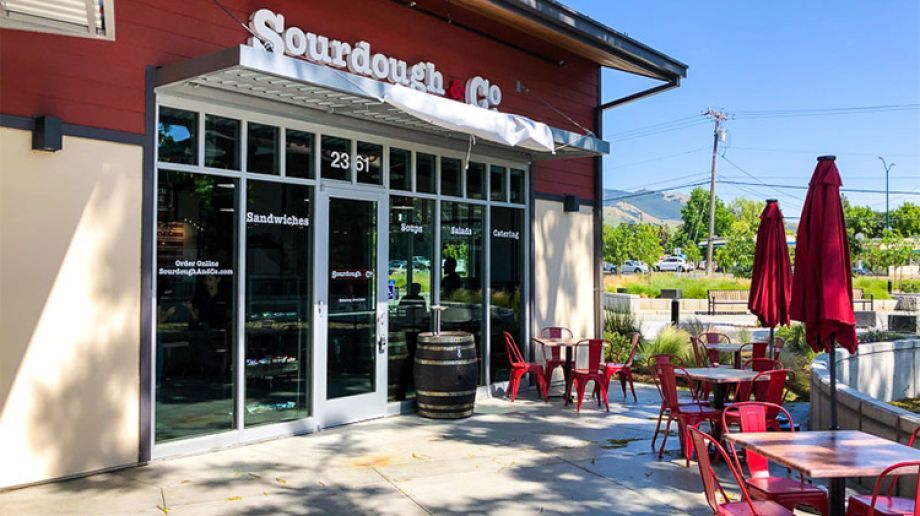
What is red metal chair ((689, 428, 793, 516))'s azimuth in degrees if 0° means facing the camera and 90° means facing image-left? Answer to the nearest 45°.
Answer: approximately 270°

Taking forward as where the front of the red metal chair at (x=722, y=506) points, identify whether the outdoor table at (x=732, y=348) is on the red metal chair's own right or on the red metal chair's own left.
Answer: on the red metal chair's own left

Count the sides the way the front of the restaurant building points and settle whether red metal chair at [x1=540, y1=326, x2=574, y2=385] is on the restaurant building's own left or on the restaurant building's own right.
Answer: on the restaurant building's own left

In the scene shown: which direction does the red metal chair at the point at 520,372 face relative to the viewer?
to the viewer's right

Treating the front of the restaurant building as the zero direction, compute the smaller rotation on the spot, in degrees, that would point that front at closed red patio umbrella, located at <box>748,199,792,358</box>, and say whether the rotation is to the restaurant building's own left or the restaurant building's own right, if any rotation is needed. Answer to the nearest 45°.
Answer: approximately 45° to the restaurant building's own left

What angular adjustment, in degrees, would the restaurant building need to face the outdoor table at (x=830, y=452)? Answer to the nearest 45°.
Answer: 0° — it already faces it

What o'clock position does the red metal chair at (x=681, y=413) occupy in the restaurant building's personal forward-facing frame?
The red metal chair is roughly at 11 o'clock from the restaurant building.
